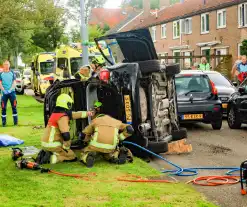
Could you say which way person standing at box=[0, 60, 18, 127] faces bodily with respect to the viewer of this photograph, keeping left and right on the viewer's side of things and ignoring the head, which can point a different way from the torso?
facing the viewer

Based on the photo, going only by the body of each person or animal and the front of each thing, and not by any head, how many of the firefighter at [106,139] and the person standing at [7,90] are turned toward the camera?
1

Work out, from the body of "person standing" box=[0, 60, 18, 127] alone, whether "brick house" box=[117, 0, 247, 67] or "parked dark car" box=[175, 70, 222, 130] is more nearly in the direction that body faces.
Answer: the parked dark car

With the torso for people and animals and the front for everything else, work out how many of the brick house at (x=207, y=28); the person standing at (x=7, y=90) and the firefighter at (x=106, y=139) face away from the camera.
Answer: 1

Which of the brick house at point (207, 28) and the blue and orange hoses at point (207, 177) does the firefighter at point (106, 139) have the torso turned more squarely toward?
the brick house

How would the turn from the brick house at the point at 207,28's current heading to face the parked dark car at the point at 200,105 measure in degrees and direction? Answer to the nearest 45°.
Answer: approximately 45° to its left

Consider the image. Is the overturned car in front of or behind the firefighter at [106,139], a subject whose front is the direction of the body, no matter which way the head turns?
in front

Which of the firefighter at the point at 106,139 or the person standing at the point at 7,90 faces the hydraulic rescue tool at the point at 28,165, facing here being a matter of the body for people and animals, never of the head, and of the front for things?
the person standing

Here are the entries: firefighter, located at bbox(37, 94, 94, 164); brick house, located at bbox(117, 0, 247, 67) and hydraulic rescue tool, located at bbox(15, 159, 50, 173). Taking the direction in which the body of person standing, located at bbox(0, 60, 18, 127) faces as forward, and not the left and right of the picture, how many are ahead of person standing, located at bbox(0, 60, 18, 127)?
2

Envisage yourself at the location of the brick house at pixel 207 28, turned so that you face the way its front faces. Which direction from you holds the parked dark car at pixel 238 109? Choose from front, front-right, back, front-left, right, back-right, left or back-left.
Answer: front-left

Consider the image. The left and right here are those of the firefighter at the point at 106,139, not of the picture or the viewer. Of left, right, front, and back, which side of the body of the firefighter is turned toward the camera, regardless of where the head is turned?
back

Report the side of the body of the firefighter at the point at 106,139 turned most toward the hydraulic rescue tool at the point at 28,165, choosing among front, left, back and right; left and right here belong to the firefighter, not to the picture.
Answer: left

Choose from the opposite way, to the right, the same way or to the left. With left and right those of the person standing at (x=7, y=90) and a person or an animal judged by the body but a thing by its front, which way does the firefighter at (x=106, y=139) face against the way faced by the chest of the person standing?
the opposite way
